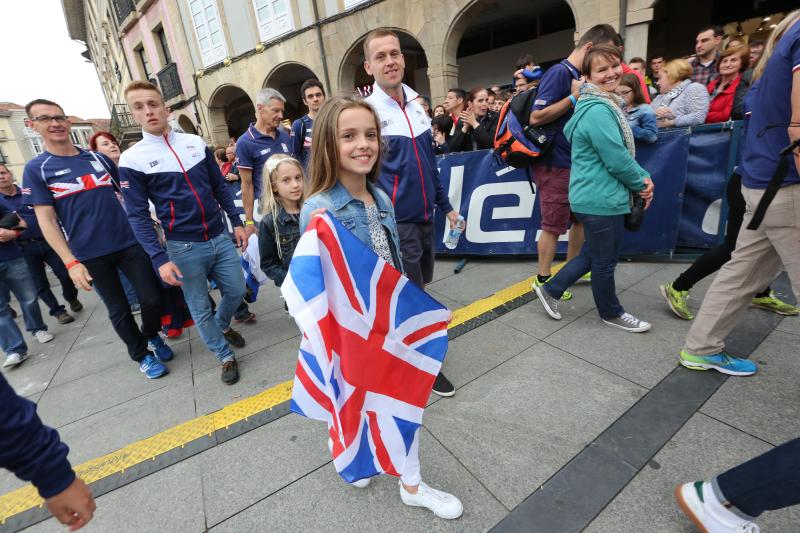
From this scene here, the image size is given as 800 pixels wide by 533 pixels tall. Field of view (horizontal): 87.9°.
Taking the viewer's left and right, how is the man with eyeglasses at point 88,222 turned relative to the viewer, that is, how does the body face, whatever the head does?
facing the viewer and to the right of the viewer

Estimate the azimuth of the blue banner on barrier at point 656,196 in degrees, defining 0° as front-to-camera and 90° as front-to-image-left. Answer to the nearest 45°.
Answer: approximately 0°

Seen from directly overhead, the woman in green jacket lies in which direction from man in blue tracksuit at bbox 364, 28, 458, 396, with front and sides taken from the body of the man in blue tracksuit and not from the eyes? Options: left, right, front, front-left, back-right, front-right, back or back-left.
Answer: front-left

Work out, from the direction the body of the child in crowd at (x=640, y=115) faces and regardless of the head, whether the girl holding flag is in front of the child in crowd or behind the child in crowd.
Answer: in front

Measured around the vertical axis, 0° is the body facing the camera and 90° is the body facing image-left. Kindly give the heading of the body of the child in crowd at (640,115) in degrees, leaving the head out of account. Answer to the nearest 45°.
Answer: approximately 45°

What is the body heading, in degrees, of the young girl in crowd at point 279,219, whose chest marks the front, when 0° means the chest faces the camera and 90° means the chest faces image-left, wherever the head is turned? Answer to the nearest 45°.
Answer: approximately 315°
